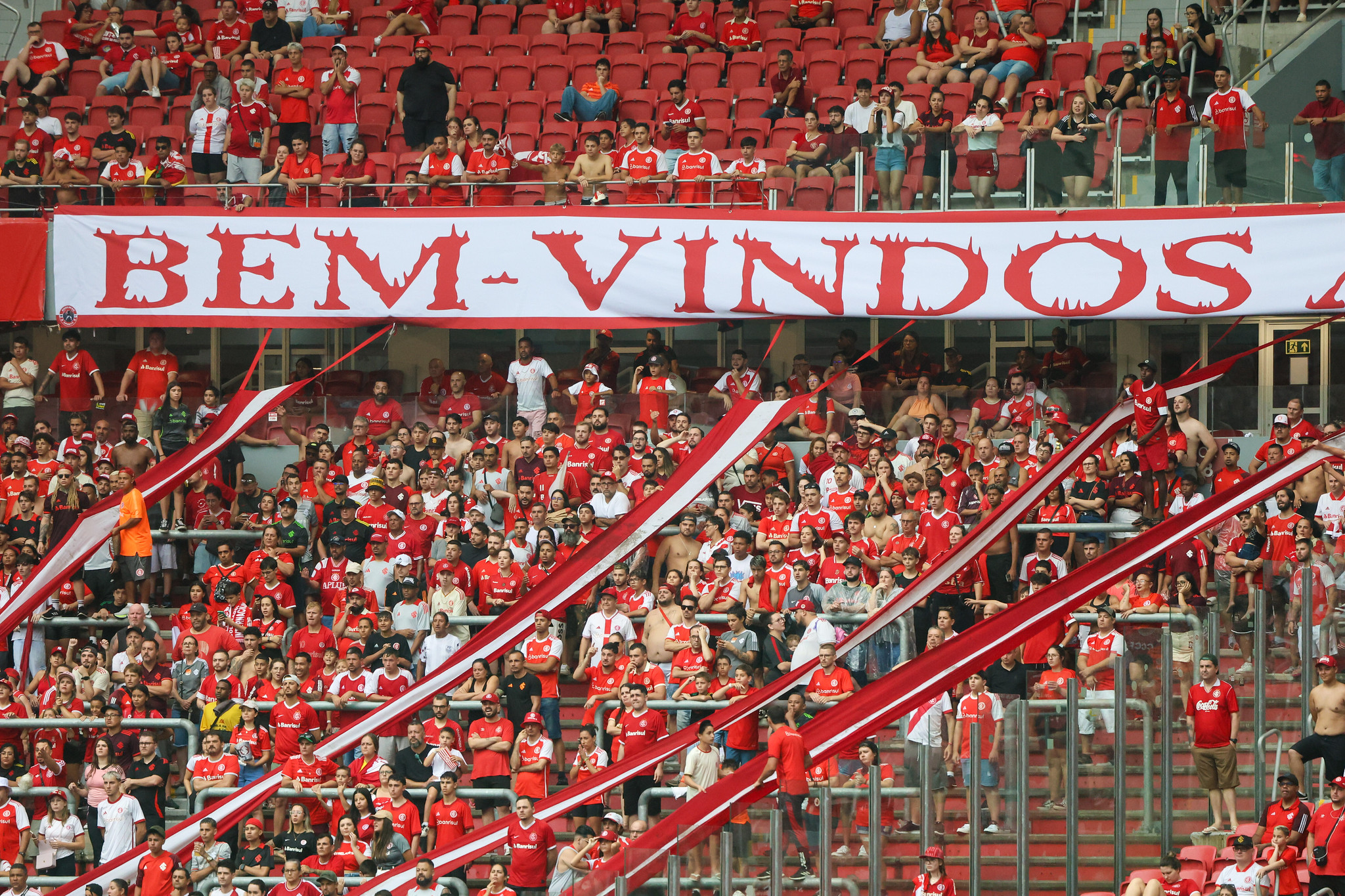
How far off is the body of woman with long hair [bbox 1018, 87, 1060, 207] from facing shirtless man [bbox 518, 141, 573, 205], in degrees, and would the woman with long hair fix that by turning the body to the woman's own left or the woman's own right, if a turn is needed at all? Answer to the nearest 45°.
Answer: approximately 45° to the woman's own right

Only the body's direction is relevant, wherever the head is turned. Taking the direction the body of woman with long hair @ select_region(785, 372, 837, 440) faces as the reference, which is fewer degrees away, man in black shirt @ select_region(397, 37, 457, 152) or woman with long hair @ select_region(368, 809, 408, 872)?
the woman with long hair

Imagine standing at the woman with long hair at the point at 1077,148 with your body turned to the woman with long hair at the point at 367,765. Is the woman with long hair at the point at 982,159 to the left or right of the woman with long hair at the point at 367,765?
right

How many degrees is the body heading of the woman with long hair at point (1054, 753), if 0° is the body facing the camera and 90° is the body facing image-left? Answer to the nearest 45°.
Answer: approximately 45°

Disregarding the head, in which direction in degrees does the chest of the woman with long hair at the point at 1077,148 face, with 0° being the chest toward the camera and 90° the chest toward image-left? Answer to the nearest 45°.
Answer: approximately 0°

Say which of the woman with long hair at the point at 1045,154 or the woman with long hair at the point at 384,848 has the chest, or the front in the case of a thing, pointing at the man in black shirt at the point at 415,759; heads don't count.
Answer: the woman with long hair at the point at 1045,154

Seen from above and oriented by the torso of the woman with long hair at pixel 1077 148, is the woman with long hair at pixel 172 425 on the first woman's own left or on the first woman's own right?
on the first woman's own right

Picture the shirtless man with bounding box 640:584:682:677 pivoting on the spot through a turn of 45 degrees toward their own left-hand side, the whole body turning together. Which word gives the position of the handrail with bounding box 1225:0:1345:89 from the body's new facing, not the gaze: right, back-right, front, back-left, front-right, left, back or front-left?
back-left

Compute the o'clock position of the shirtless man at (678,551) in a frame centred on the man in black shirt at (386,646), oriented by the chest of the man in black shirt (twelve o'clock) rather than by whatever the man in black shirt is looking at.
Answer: The shirtless man is roughly at 9 o'clock from the man in black shirt.

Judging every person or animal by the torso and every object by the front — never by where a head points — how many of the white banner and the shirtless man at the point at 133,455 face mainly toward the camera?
2
